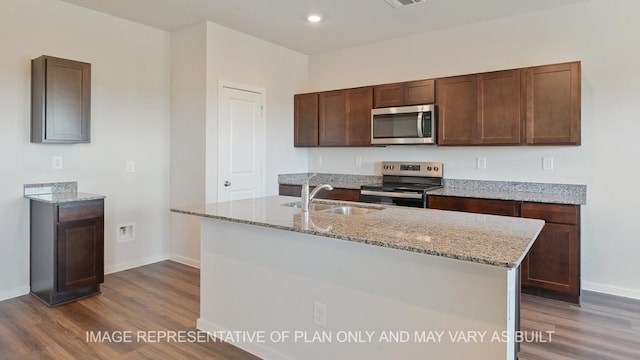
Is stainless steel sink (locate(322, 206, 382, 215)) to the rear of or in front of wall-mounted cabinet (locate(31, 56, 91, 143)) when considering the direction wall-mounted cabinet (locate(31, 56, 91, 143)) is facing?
in front

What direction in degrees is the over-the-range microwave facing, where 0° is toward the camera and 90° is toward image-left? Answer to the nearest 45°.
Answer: approximately 45°

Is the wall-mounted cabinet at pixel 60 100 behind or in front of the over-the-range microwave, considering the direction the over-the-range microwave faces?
in front

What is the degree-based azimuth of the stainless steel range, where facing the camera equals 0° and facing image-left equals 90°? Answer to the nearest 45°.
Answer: approximately 45°

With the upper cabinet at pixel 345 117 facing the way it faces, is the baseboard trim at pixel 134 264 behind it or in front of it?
in front

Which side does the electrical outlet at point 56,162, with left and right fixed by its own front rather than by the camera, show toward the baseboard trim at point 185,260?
left
